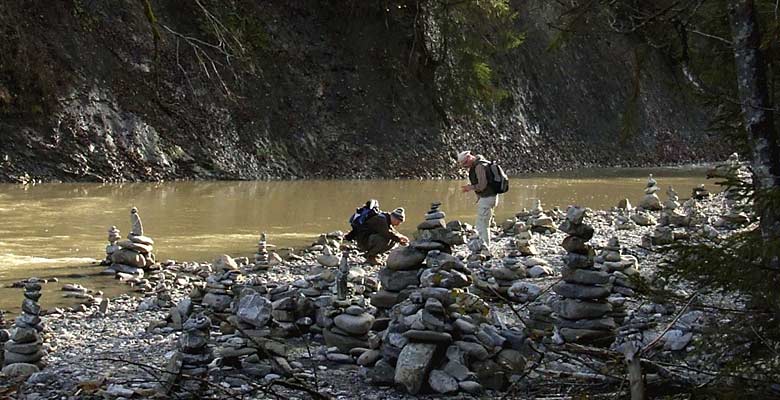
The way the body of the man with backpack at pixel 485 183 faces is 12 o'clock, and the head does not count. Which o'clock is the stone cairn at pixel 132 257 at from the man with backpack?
The stone cairn is roughly at 11 o'clock from the man with backpack.

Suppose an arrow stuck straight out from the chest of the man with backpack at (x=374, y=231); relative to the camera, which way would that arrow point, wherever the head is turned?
to the viewer's right

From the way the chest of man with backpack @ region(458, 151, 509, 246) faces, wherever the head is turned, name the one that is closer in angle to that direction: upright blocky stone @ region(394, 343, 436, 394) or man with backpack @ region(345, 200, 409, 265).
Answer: the man with backpack

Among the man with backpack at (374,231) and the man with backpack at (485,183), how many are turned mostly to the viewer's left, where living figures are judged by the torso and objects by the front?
1

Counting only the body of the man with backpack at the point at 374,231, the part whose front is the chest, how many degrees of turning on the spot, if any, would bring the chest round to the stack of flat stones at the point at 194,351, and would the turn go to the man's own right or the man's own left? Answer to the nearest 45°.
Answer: approximately 90° to the man's own right

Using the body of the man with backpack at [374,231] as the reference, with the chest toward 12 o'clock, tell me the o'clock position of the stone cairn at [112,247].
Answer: The stone cairn is roughly at 6 o'clock from the man with backpack.

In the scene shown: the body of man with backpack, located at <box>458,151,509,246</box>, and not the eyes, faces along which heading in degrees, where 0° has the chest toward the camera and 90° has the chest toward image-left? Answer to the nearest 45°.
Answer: approximately 90°

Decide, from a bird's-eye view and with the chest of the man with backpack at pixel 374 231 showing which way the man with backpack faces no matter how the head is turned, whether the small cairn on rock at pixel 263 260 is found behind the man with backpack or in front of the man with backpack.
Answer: behind

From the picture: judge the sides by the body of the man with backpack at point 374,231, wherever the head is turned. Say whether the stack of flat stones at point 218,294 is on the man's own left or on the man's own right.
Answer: on the man's own right

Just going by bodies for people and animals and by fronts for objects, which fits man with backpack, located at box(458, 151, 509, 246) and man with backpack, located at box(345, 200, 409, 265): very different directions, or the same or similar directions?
very different directions

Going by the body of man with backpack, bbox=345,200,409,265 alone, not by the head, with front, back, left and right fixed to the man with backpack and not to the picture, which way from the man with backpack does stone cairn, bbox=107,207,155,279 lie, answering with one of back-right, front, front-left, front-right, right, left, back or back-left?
back

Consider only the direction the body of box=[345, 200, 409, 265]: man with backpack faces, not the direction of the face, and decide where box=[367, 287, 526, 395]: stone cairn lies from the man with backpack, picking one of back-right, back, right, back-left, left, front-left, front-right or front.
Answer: right

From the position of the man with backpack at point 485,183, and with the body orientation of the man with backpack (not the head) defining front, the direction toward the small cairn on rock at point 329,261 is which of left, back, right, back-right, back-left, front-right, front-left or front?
front-left

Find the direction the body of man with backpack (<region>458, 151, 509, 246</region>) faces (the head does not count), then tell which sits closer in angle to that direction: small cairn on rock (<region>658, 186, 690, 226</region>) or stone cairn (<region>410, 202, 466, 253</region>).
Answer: the stone cairn
